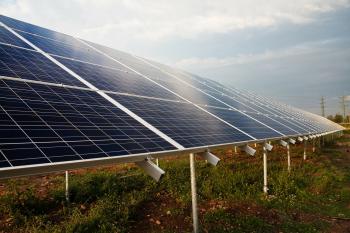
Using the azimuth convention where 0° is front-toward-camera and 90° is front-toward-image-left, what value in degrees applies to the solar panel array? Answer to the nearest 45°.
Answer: approximately 315°
